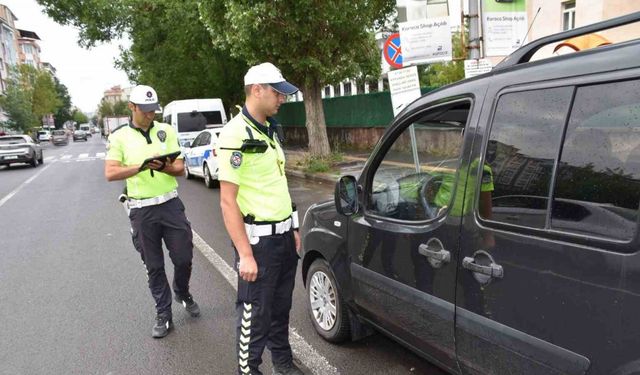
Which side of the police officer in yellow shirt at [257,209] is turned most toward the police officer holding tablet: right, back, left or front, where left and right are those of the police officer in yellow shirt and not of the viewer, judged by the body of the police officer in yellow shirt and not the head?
back

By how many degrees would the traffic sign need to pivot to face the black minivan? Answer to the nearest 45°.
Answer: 0° — it already faces it

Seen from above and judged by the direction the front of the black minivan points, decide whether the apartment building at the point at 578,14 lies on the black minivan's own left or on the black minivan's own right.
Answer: on the black minivan's own right

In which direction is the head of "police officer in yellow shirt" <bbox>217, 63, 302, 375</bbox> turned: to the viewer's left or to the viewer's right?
to the viewer's right

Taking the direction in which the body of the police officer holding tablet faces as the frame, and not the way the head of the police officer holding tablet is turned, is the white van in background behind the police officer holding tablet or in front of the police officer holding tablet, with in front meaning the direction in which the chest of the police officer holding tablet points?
behind

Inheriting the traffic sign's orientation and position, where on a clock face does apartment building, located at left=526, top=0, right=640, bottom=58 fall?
The apartment building is roughly at 7 o'clock from the traffic sign.

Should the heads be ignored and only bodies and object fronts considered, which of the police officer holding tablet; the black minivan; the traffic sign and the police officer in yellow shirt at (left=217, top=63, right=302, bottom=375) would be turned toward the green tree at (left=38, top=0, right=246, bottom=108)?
the black minivan

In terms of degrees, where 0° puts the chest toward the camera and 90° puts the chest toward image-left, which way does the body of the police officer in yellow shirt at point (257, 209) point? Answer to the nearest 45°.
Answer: approximately 315°

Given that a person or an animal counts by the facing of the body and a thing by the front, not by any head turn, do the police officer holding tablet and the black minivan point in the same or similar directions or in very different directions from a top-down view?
very different directions

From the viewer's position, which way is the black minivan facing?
facing away from the viewer and to the left of the viewer

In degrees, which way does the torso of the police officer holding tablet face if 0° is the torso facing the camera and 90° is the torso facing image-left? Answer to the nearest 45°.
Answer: approximately 0°

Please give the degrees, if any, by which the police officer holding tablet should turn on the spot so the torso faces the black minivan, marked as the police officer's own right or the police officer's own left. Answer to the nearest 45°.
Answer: approximately 45° to the police officer's own left

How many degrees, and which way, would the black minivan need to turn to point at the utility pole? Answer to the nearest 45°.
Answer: approximately 45° to its right

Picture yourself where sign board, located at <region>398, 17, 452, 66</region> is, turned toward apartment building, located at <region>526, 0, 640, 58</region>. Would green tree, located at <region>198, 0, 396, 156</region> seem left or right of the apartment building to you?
left

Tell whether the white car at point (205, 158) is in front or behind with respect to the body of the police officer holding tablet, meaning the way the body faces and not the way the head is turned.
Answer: behind
